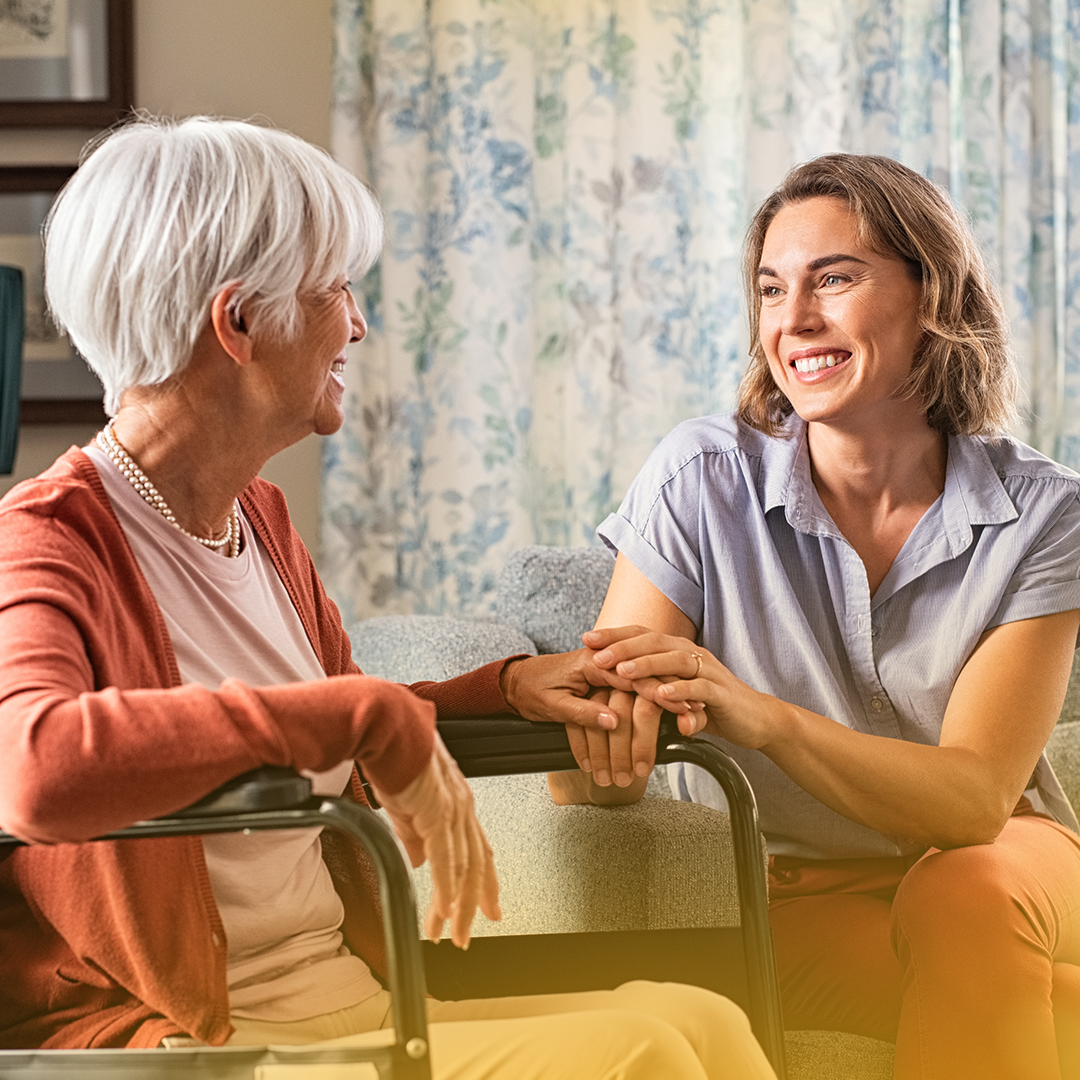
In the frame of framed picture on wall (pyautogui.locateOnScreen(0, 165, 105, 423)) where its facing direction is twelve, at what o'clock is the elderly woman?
The elderly woman is roughly at 12 o'clock from the framed picture on wall.

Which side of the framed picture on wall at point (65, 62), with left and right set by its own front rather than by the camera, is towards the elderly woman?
front

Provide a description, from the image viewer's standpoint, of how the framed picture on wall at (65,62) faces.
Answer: facing the viewer

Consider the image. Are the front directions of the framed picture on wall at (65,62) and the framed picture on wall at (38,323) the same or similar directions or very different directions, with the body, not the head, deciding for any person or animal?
same or similar directions

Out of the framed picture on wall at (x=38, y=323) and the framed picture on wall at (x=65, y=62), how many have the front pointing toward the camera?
2

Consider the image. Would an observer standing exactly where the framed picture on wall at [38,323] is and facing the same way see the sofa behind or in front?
in front

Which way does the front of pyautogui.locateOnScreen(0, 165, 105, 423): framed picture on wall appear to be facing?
toward the camera
